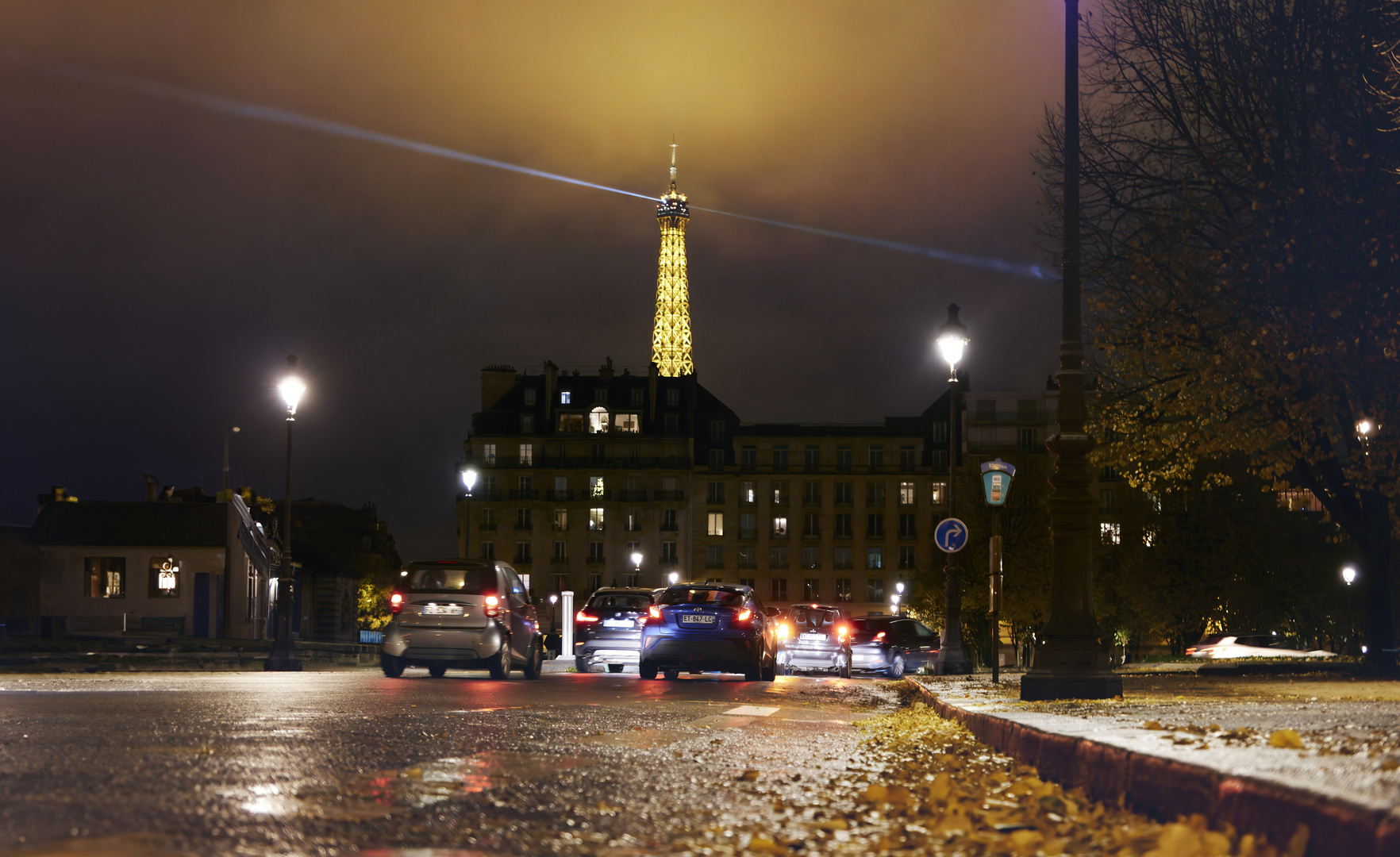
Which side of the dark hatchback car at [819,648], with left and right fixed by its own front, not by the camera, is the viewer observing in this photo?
back

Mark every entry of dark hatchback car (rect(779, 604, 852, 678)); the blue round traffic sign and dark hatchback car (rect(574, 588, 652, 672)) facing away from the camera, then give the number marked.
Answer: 2

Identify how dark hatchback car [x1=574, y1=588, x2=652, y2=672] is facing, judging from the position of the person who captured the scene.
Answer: facing away from the viewer

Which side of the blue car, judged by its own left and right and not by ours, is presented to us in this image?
back

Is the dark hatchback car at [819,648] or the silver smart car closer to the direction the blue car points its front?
the dark hatchback car

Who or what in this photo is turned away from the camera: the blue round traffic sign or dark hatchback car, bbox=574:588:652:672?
the dark hatchback car

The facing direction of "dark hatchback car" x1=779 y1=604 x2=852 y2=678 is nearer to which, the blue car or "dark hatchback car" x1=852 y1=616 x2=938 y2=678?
the dark hatchback car

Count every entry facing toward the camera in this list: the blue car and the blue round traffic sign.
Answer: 1

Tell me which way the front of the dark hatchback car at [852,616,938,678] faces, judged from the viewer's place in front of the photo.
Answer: facing away from the viewer and to the right of the viewer

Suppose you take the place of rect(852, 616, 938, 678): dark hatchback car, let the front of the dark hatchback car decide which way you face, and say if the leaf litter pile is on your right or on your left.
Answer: on your right

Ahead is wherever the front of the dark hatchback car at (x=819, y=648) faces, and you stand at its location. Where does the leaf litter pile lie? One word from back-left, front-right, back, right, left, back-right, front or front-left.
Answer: back

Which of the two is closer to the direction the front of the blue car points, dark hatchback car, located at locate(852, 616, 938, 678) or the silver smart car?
the dark hatchback car
